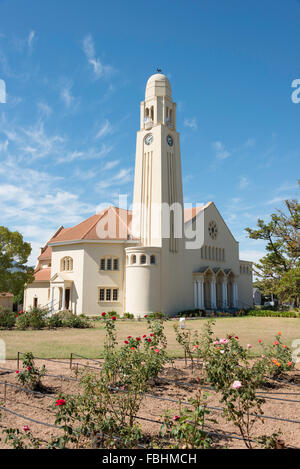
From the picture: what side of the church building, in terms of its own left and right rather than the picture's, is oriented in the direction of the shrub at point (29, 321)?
right

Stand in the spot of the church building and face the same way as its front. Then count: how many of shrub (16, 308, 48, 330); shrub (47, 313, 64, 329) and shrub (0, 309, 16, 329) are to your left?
0

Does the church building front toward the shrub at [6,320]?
no

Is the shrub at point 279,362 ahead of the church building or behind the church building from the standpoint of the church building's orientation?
ahead

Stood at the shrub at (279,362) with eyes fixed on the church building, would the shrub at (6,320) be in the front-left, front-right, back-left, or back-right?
front-left

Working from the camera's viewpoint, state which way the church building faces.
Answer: facing the viewer and to the right of the viewer

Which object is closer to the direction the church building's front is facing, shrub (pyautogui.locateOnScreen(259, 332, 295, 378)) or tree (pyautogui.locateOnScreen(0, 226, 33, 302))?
the shrub

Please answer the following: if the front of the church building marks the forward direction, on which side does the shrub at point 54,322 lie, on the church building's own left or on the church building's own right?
on the church building's own right
